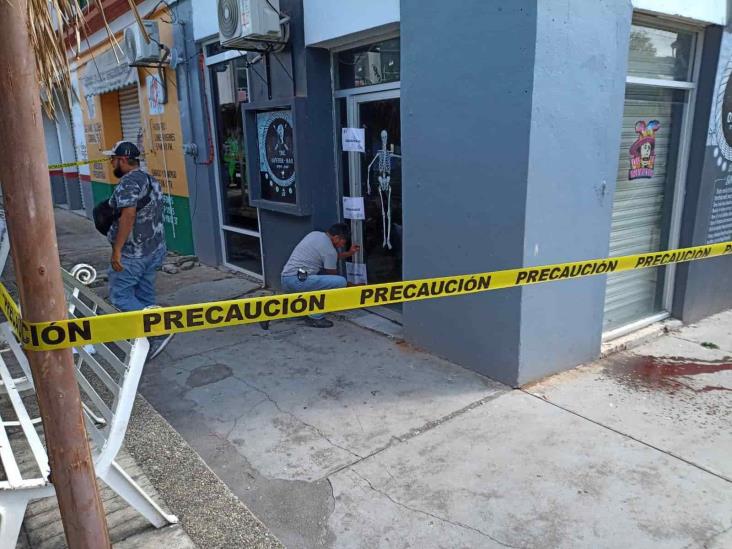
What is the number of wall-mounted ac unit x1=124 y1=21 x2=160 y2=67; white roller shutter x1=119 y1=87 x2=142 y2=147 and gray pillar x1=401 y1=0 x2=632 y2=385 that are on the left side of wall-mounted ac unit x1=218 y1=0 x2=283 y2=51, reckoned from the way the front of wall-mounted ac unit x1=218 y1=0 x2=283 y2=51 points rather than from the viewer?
1

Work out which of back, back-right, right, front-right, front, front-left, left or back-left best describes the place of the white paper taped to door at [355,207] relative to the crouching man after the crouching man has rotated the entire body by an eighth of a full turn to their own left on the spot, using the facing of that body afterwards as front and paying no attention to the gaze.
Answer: front

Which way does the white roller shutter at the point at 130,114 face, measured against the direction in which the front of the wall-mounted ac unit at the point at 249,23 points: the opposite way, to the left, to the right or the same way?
the same way

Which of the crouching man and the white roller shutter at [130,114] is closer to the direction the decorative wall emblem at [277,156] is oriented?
the crouching man

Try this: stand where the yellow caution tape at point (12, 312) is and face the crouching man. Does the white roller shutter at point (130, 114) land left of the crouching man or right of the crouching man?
left

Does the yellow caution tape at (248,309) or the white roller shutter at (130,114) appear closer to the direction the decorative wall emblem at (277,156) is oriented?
the yellow caution tape

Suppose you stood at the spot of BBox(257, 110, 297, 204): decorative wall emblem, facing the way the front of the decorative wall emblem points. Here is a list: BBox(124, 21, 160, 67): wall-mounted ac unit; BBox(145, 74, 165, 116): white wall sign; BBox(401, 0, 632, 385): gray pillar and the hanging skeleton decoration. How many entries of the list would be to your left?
2

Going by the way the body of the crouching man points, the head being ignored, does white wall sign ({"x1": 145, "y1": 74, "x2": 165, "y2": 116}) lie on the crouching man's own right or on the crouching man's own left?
on the crouching man's own left

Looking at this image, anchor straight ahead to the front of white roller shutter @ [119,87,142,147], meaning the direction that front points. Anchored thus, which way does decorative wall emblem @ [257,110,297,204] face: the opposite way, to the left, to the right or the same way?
the same way
